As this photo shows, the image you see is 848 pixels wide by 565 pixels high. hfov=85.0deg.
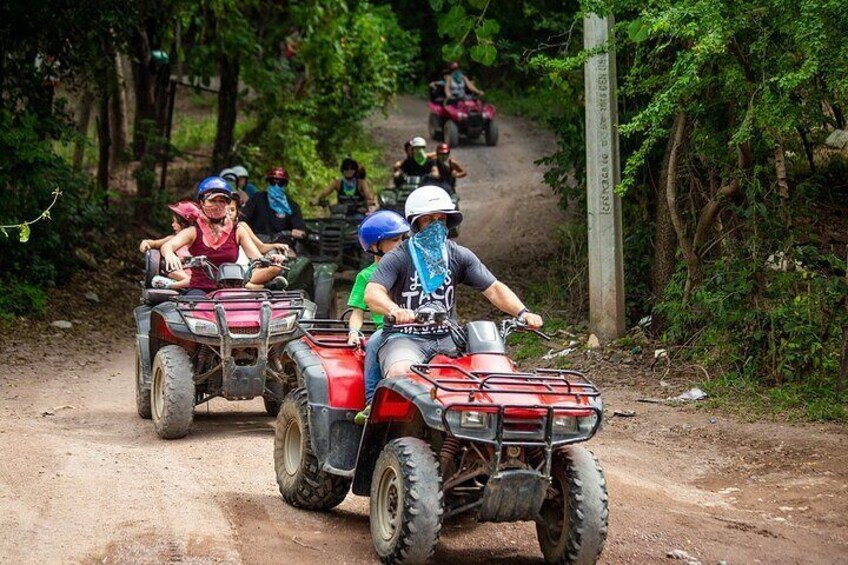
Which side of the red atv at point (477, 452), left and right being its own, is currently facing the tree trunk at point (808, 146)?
left

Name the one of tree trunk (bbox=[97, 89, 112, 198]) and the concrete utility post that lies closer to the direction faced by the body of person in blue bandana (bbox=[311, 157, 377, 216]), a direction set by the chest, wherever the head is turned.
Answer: the concrete utility post

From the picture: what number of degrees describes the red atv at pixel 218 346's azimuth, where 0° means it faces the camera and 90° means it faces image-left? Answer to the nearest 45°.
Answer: approximately 315°

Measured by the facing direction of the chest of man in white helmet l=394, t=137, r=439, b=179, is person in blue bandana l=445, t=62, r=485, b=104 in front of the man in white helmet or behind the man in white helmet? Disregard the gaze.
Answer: behind

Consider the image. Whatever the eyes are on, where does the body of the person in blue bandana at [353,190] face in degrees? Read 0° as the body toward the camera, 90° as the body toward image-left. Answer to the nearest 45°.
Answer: approximately 0°

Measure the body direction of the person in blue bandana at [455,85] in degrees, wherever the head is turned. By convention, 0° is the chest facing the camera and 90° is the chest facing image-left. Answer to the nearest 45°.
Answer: approximately 0°

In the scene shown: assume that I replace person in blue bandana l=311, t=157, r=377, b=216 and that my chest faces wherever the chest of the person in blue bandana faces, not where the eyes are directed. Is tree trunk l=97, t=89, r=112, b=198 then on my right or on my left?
on my right
